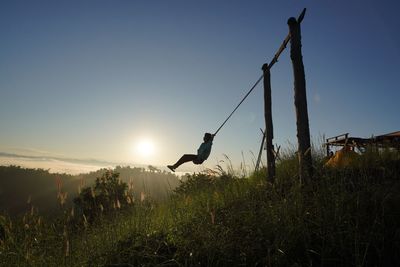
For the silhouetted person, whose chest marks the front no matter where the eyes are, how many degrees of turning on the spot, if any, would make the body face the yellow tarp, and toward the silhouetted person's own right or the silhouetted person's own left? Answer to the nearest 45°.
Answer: approximately 180°

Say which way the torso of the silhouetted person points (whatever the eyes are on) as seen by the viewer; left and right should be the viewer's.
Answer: facing to the left of the viewer
